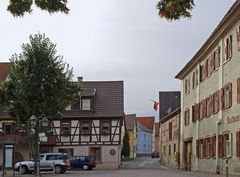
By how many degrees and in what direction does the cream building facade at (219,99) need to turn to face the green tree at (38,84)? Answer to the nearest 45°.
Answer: approximately 45° to its right

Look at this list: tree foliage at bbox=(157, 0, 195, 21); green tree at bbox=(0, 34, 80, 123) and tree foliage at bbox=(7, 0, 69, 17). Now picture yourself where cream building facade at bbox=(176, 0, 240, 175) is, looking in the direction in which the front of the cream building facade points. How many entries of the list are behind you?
0

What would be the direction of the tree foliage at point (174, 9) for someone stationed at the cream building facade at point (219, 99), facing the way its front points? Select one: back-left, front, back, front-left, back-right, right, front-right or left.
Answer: front-left

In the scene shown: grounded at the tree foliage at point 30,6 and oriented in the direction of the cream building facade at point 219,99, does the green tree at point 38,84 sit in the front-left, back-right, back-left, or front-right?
front-left

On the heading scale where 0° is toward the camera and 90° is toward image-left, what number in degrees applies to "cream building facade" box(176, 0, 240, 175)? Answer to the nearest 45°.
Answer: approximately 45°

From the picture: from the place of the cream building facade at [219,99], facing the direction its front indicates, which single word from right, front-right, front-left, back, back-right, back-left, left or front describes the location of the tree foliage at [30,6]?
front-left
